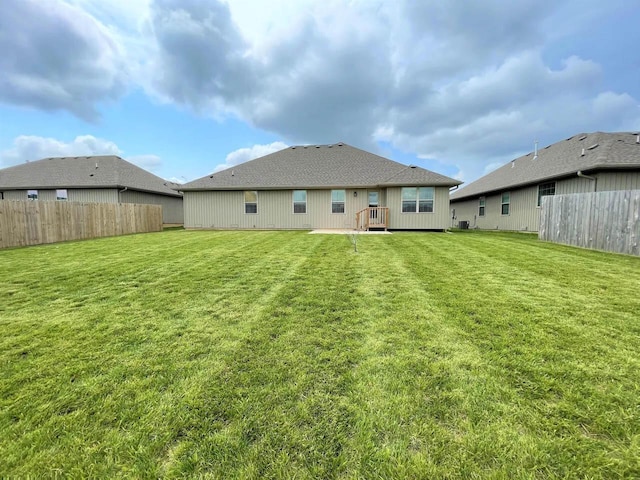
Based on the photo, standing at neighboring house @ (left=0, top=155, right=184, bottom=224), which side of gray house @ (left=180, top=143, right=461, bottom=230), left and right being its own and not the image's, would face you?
left

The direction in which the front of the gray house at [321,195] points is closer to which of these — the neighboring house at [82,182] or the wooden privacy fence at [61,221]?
the neighboring house

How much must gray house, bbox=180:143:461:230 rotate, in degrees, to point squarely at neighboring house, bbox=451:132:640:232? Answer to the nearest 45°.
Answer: approximately 90° to its right

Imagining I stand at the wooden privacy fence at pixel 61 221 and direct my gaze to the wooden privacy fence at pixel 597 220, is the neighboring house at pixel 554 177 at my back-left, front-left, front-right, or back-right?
front-left

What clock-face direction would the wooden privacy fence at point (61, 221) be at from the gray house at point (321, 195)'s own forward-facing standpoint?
The wooden privacy fence is roughly at 8 o'clock from the gray house.

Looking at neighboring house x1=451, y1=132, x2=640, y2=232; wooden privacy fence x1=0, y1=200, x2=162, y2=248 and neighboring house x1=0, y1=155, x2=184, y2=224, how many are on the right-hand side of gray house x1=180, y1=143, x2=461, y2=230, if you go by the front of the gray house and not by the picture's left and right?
1

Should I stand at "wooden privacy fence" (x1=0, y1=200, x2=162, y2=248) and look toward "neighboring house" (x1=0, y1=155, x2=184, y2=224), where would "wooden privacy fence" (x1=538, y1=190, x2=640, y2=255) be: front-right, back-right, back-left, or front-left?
back-right

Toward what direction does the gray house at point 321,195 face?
away from the camera

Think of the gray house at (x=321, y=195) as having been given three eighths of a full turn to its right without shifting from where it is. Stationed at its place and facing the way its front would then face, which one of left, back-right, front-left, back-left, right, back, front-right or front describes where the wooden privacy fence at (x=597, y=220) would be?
front
